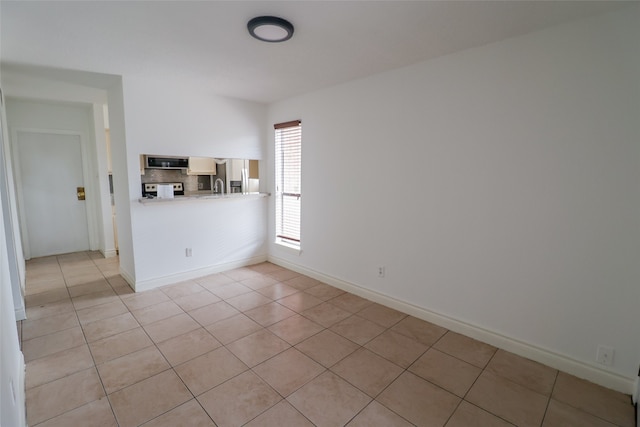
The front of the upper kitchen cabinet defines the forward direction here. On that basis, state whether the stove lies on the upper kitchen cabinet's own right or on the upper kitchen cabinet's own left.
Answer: on the upper kitchen cabinet's own right

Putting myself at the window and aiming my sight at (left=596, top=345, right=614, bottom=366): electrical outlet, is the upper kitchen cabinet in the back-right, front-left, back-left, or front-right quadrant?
back-right

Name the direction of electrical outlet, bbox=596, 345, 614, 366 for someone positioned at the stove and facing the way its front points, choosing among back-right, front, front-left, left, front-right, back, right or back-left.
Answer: front-left

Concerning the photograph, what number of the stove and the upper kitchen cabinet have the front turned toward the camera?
2

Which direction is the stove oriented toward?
toward the camera

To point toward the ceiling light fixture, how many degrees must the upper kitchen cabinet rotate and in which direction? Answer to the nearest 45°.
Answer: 0° — it already faces it

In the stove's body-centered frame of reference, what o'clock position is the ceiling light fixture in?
The ceiling light fixture is roughly at 11 o'clock from the stove.

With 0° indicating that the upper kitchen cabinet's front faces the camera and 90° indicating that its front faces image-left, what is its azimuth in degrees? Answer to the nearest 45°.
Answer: approximately 0°

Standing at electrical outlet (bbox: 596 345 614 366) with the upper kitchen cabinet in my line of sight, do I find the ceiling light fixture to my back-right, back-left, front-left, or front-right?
front-left

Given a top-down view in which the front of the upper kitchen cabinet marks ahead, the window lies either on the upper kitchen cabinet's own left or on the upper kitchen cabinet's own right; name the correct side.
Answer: on the upper kitchen cabinet's own left

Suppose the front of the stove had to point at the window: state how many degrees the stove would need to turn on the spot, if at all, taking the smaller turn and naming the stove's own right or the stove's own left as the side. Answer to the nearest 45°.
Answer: approximately 90° to the stove's own left

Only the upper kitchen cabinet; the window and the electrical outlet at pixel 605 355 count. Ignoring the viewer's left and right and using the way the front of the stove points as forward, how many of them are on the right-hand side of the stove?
0

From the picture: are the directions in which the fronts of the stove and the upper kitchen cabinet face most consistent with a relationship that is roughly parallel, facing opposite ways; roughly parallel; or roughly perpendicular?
roughly parallel

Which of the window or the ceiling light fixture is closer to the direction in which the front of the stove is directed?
the ceiling light fixture
